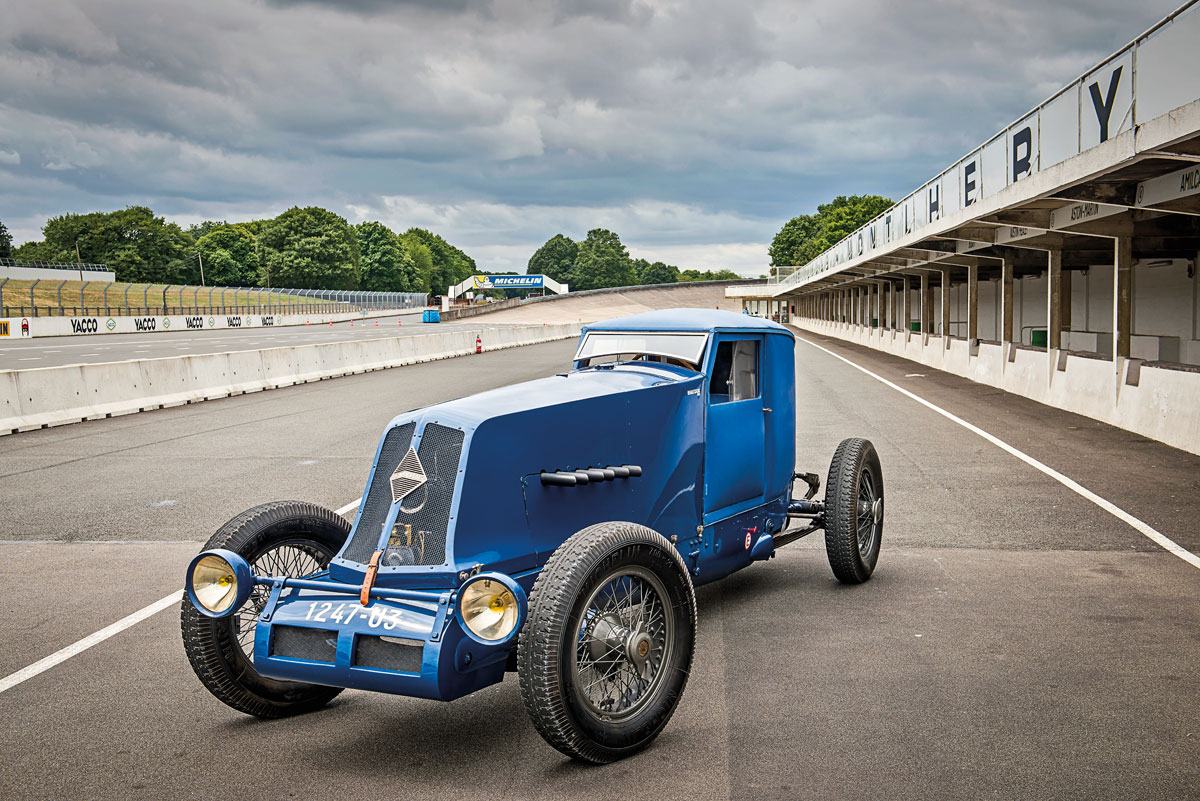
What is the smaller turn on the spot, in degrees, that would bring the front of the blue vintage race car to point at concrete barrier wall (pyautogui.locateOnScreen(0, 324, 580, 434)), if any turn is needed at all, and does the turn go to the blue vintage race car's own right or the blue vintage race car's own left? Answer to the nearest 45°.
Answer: approximately 90° to the blue vintage race car's own right

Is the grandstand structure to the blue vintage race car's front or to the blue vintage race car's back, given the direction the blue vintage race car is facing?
to the back

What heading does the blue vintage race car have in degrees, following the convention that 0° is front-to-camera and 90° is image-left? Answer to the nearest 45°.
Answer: approximately 45°

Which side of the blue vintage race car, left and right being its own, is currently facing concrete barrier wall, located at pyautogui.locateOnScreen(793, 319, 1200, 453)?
back
